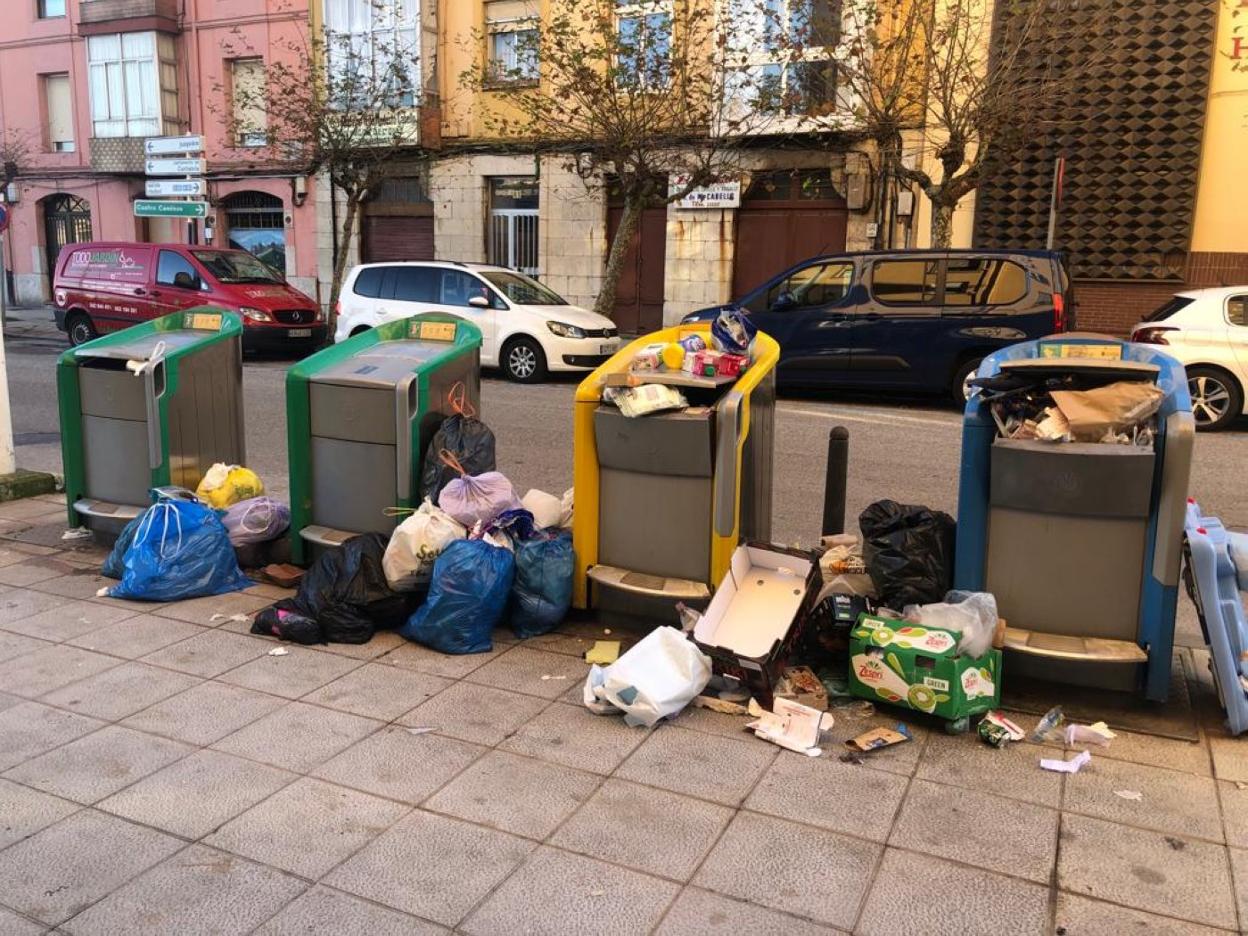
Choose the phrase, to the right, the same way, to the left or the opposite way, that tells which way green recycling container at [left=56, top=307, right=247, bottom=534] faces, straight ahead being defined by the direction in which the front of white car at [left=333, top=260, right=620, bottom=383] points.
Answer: to the right

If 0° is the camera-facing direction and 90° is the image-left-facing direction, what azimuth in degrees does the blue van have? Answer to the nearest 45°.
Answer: approximately 90°

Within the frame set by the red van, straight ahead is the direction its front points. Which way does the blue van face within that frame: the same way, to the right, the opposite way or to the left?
the opposite way

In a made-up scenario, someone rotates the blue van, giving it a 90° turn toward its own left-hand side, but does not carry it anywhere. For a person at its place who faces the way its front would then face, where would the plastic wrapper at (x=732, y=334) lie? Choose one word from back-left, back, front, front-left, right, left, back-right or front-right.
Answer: front

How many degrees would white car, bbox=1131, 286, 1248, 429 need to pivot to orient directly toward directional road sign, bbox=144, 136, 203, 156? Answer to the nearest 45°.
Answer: approximately 180°

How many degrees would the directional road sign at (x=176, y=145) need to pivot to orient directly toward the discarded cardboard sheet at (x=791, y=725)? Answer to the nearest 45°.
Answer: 0° — it already faces it

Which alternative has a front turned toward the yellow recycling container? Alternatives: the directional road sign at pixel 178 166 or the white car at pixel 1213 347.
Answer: the directional road sign

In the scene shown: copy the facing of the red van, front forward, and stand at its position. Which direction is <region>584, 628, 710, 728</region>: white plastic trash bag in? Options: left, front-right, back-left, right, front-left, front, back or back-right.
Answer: front-right
